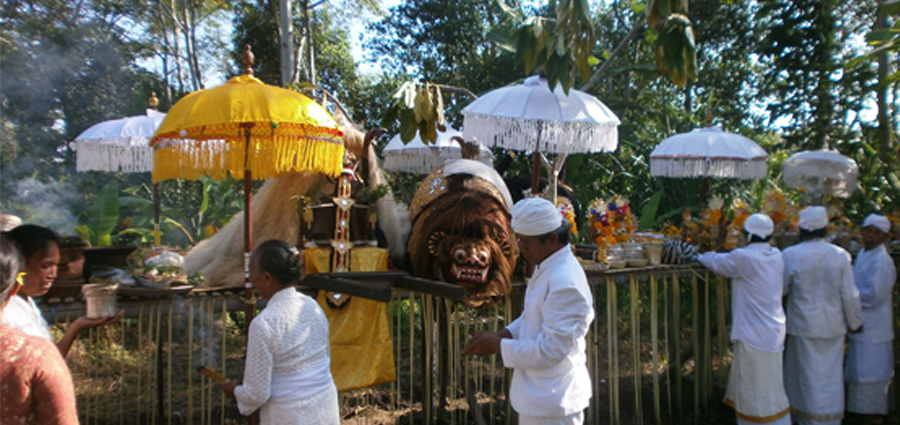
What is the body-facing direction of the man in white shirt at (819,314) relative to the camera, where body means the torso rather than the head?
away from the camera

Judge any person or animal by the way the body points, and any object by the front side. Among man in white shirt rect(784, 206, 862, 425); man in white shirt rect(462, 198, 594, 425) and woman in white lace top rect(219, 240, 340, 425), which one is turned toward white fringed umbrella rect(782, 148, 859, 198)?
man in white shirt rect(784, 206, 862, 425)

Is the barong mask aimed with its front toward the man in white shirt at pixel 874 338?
no

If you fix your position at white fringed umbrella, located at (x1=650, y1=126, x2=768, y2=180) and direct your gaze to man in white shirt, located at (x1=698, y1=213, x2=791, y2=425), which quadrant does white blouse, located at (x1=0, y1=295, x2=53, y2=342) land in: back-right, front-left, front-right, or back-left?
front-right

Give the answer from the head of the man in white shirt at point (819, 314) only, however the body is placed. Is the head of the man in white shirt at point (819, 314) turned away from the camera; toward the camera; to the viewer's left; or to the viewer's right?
away from the camera

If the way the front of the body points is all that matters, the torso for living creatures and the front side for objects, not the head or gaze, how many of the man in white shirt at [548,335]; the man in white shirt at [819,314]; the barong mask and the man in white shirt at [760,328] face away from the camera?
2

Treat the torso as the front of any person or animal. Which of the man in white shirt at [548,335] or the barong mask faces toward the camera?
the barong mask

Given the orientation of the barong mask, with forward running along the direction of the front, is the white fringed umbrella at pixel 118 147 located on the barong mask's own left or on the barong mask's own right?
on the barong mask's own right

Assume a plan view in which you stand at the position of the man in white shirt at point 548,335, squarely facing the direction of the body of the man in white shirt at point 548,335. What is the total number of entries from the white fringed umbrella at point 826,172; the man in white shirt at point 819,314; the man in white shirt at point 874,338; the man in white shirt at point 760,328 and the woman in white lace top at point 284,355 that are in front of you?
1

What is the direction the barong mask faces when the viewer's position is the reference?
facing the viewer

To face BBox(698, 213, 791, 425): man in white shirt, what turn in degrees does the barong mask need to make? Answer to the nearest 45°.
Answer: approximately 90° to its left

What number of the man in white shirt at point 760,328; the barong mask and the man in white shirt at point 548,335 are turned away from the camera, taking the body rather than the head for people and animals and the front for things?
1

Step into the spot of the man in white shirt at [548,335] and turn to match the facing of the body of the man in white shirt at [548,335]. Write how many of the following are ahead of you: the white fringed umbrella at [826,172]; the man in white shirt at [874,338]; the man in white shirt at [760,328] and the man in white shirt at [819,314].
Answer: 0

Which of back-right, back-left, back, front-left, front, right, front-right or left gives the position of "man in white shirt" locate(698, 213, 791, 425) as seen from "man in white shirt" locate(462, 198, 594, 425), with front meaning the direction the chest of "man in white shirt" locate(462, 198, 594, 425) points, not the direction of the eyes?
back-right

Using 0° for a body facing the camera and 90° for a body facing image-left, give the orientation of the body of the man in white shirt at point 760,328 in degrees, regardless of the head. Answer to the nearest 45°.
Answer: approximately 180°

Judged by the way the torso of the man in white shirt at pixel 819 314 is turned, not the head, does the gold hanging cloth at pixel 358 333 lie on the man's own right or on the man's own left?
on the man's own left

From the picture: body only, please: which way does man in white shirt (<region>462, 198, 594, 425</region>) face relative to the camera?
to the viewer's left
